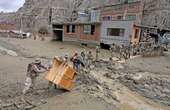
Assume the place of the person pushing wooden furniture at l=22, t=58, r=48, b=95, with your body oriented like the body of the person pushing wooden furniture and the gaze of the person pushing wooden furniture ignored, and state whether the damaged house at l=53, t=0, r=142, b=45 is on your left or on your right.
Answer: on your left

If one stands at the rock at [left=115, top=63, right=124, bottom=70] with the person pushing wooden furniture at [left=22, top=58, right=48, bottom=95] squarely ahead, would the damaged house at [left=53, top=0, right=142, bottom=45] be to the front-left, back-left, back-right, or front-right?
back-right

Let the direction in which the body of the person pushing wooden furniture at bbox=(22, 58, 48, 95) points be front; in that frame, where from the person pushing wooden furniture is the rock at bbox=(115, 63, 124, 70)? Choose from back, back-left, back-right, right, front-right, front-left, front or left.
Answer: front-left

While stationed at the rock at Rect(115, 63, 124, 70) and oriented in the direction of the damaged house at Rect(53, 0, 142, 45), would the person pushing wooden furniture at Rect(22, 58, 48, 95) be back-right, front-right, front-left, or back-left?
back-left

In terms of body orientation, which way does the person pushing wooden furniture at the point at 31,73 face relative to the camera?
to the viewer's right
